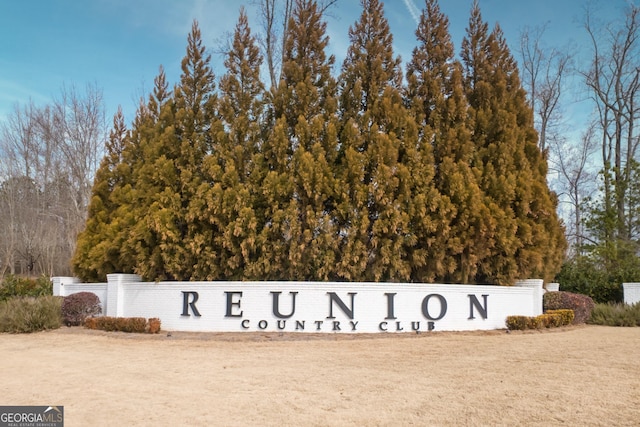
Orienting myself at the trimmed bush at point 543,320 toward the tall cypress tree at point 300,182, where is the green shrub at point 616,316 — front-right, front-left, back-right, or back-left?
back-right

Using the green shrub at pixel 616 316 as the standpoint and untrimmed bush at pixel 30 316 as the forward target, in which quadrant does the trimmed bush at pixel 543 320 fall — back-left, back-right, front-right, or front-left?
front-left

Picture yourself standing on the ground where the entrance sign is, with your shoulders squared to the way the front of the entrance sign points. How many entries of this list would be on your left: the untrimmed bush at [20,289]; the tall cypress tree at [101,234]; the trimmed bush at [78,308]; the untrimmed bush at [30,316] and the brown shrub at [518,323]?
1

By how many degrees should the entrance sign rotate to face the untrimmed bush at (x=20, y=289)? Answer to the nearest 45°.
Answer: approximately 135° to its right

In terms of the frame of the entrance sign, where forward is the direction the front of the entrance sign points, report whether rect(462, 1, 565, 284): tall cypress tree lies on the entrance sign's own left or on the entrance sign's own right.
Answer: on the entrance sign's own left

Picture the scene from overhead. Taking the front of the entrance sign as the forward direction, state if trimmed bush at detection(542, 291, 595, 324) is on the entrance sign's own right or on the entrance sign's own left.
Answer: on the entrance sign's own left

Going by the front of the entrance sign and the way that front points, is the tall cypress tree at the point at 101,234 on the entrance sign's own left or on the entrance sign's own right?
on the entrance sign's own right

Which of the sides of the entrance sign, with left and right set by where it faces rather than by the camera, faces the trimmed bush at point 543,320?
left

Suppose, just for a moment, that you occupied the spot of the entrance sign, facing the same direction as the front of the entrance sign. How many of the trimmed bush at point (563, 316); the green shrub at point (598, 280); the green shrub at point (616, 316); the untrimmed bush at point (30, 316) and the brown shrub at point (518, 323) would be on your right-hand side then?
1

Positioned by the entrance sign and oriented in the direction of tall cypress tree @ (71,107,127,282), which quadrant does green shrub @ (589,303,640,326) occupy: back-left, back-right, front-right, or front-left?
back-right

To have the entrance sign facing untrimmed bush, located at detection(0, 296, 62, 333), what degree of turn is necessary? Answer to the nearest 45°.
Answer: approximately 90° to its right

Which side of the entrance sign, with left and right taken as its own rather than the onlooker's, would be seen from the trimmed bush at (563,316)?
left

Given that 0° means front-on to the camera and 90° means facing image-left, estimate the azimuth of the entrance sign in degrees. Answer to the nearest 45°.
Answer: approximately 0°

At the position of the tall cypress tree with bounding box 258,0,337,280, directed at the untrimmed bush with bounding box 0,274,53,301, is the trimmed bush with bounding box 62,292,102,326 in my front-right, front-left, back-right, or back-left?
front-left

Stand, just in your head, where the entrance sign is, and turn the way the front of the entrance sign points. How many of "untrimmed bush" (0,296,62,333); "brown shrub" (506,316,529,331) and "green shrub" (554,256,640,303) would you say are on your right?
1
